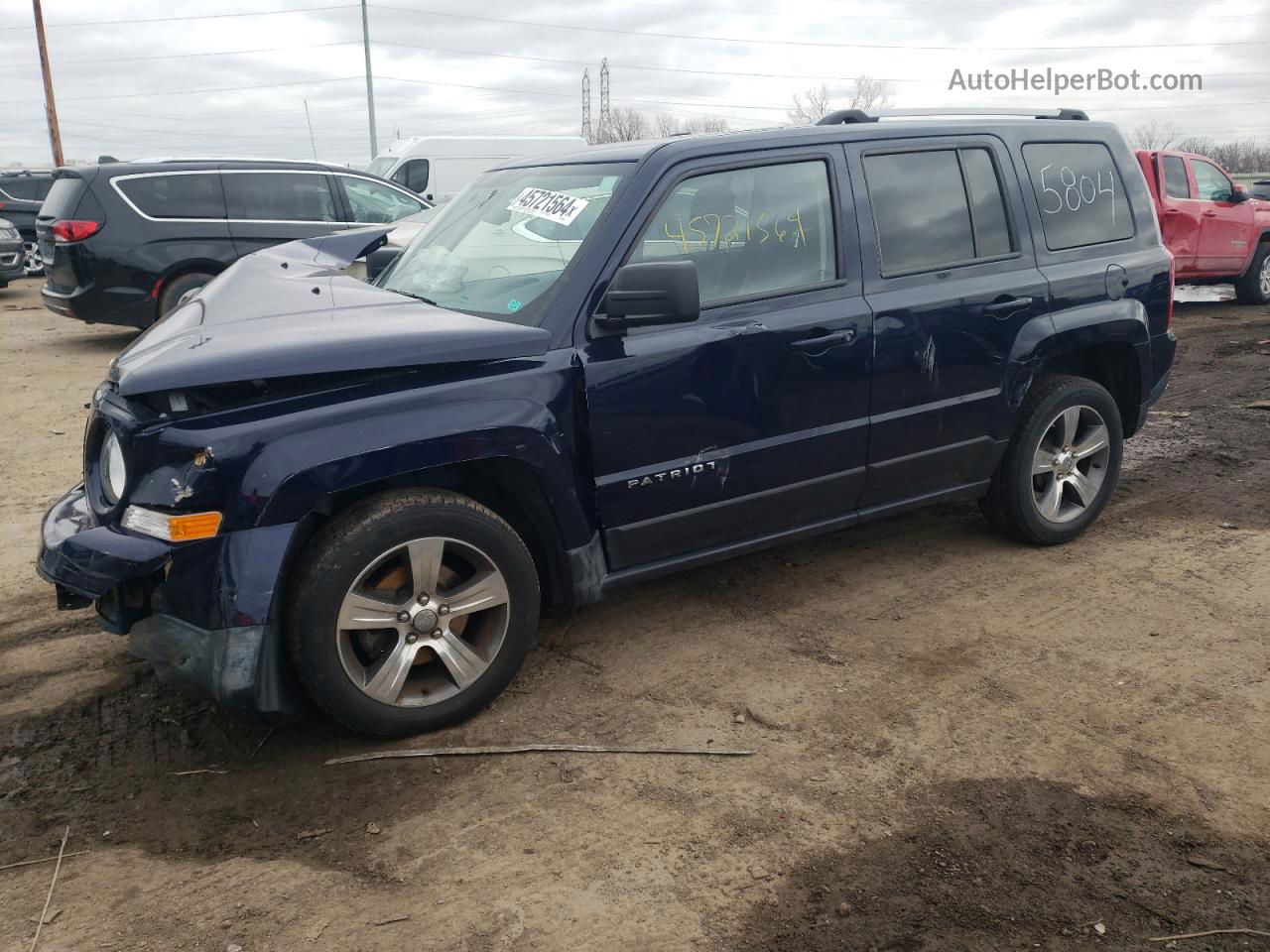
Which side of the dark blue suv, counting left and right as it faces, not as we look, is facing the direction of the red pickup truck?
back

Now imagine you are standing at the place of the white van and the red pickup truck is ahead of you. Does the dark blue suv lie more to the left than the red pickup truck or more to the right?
right

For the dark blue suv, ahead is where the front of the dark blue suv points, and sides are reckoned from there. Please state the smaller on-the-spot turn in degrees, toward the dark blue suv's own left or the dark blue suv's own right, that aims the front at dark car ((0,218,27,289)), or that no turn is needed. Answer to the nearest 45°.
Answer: approximately 90° to the dark blue suv's own right

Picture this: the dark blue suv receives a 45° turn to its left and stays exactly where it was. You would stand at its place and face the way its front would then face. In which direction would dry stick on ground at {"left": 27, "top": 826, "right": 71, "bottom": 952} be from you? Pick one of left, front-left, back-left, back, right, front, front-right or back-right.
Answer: front-right

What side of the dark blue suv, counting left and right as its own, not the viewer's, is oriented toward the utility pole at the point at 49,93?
right

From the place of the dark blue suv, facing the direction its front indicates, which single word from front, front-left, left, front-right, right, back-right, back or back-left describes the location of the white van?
back-right

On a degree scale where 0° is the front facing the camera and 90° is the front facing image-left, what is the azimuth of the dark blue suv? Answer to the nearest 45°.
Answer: approximately 45°

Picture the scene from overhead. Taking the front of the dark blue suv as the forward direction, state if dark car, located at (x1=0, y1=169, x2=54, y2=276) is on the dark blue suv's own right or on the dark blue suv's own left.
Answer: on the dark blue suv's own right

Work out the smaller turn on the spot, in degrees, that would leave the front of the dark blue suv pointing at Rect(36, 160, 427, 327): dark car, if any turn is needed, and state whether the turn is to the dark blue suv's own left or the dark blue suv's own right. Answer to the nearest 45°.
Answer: approximately 90° to the dark blue suv's own right
